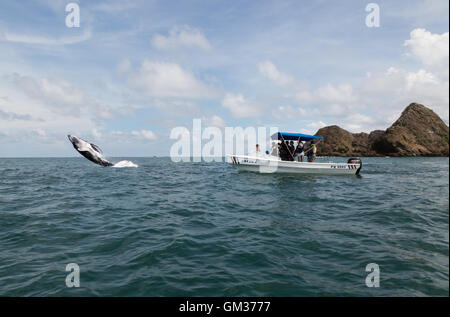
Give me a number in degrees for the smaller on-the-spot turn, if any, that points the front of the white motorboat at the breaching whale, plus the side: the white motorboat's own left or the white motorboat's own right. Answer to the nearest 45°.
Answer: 0° — it already faces it

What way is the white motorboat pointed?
to the viewer's left
